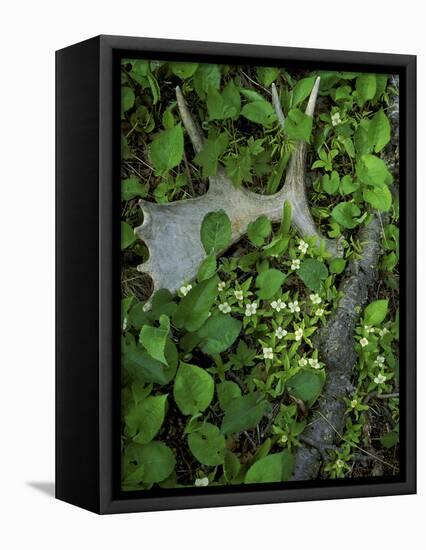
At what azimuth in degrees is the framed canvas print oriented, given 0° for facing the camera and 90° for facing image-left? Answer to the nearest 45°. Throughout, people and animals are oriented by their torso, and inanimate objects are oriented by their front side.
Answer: approximately 315°
